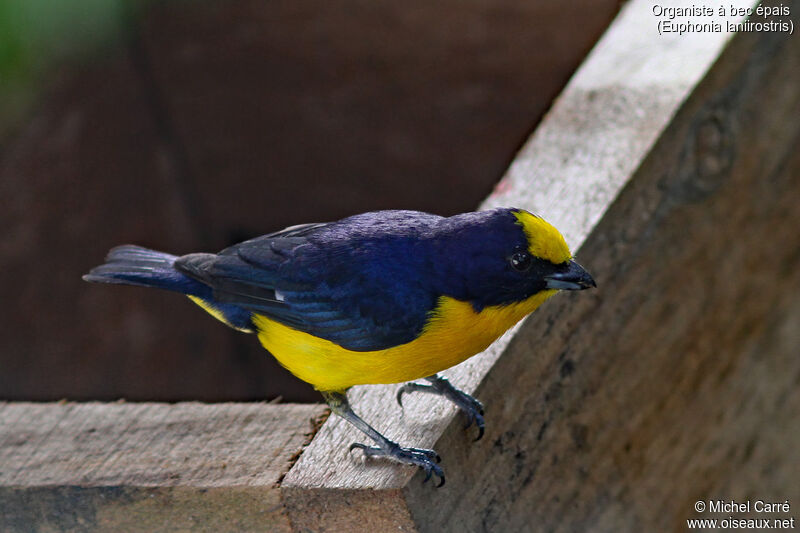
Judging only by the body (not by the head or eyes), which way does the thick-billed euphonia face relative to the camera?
to the viewer's right
